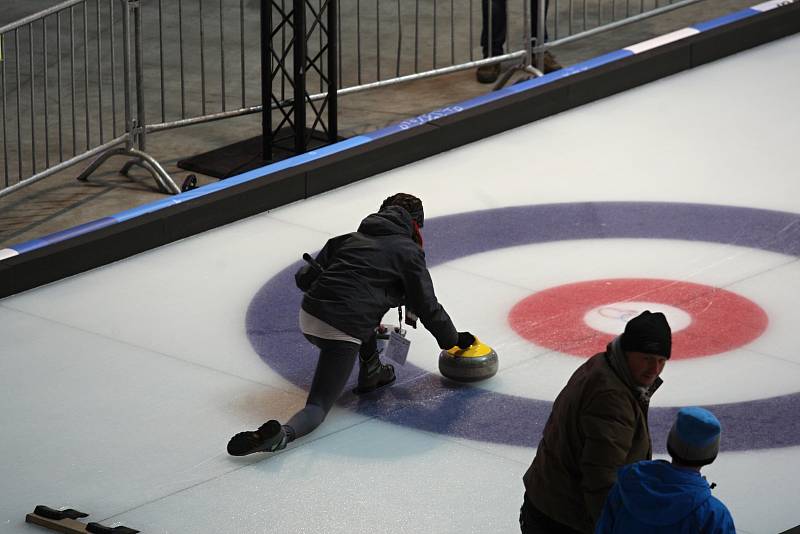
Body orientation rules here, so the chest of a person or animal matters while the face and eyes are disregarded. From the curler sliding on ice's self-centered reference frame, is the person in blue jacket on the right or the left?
on its right

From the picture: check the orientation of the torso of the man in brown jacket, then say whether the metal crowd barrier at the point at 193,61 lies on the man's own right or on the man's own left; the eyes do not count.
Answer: on the man's own left

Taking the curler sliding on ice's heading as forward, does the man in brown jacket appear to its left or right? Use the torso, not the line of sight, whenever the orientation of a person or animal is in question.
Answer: on its right

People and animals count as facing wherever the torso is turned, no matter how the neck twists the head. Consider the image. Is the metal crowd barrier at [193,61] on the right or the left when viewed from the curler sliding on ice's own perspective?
on its left

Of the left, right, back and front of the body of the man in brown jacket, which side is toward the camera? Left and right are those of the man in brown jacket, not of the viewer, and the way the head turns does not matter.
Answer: right

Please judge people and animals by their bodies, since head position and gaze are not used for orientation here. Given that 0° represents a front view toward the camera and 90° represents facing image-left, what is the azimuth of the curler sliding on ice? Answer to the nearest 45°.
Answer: approximately 225°
